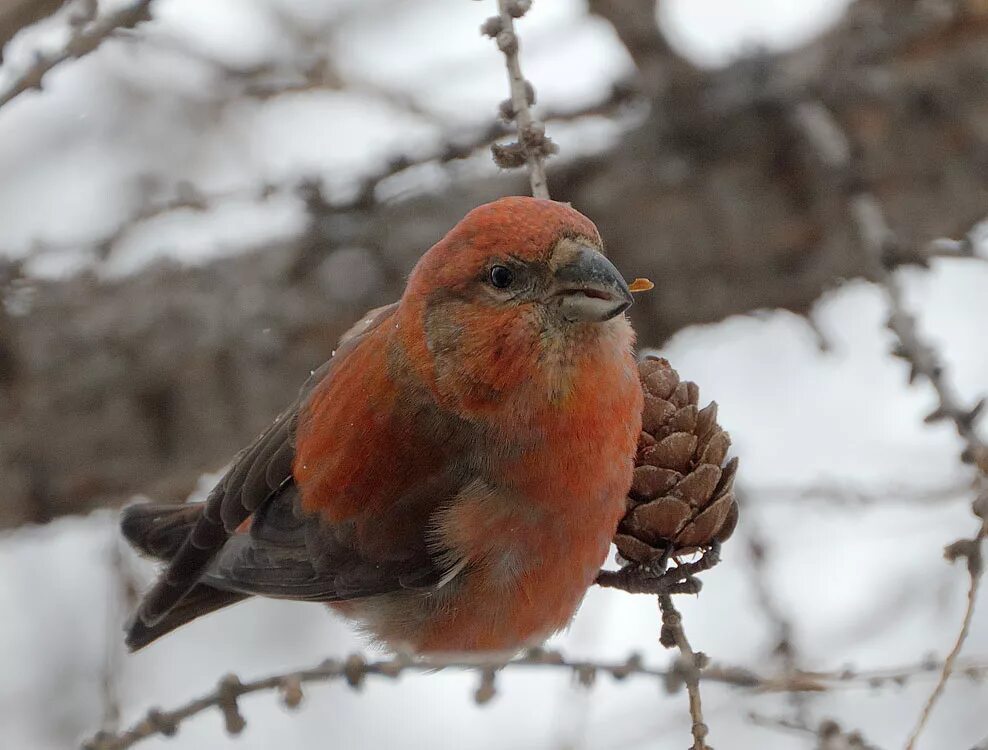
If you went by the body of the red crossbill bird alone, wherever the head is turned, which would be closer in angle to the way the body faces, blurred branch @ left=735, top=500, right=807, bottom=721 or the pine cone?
the pine cone

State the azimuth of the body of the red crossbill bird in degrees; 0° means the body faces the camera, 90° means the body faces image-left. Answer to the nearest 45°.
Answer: approximately 315°
